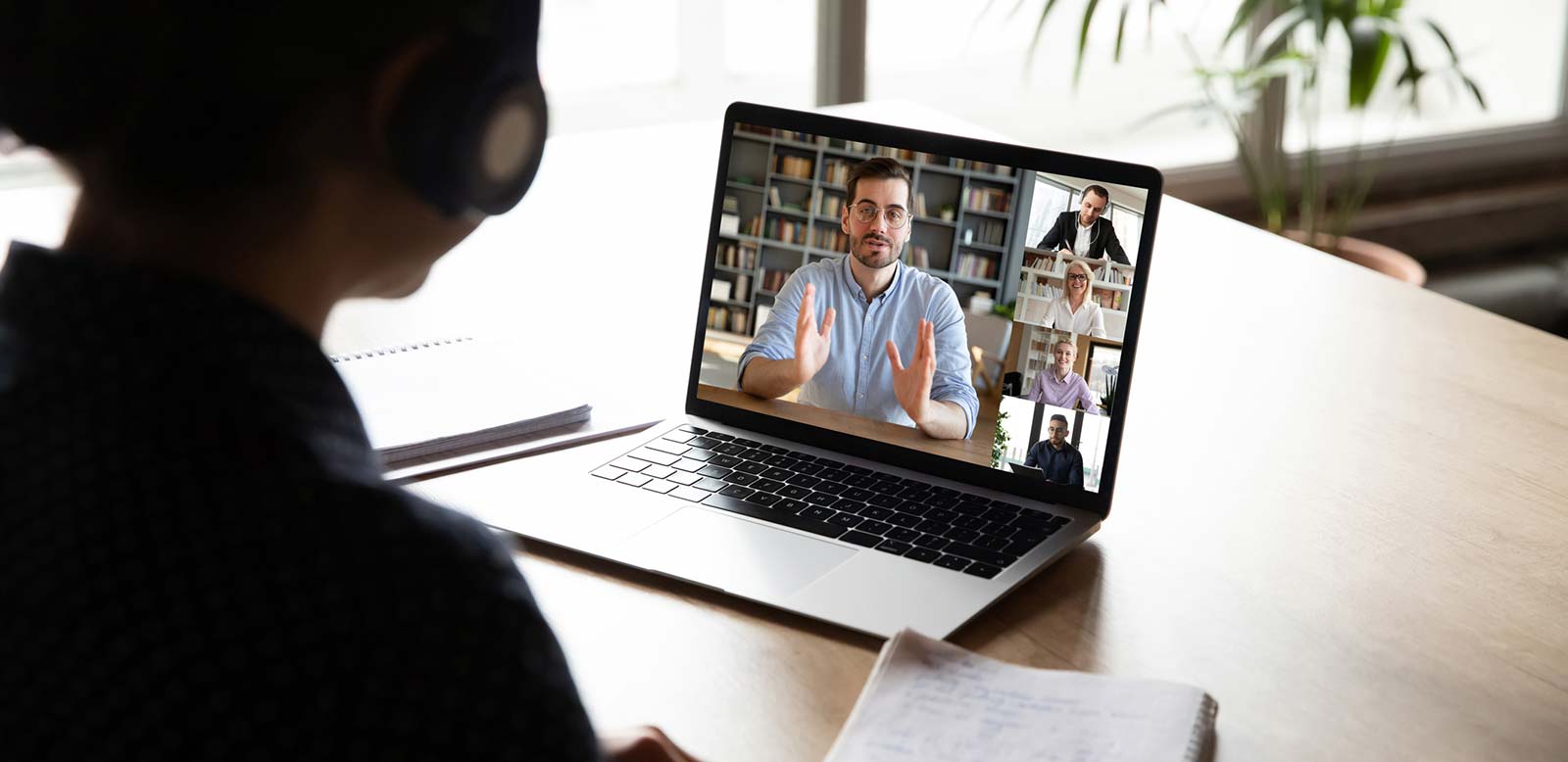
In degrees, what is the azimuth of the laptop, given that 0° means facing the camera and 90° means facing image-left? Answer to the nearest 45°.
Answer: approximately 45°

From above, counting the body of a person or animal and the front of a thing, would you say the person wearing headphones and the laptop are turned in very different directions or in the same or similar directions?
very different directions

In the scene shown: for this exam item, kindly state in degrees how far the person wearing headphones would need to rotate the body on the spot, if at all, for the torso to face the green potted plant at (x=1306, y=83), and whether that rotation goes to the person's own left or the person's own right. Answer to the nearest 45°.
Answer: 0° — they already face it

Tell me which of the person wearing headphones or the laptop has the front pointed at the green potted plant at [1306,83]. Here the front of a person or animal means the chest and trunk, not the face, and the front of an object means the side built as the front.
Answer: the person wearing headphones

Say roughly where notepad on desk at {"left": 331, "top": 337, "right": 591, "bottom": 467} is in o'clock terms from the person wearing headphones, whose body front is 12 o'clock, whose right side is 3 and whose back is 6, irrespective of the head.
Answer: The notepad on desk is roughly at 11 o'clock from the person wearing headphones.

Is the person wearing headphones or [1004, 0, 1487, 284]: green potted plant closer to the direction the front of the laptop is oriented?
the person wearing headphones

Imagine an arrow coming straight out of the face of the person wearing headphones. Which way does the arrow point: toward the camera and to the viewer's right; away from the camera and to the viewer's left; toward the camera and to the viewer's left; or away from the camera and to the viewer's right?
away from the camera and to the viewer's right

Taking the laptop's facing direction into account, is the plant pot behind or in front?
behind

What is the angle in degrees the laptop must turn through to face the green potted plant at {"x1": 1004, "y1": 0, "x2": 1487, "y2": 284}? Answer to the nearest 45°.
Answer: approximately 180°

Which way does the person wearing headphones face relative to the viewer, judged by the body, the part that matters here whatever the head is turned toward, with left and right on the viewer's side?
facing away from the viewer and to the right of the viewer

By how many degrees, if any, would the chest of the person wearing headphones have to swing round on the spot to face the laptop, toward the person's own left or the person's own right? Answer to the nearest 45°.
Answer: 0° — they already face it
